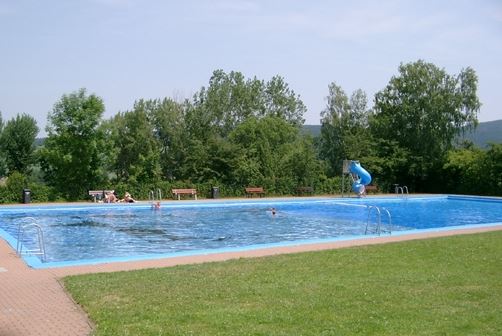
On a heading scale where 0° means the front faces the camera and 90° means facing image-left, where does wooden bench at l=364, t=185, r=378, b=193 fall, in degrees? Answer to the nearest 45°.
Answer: approximately 0°

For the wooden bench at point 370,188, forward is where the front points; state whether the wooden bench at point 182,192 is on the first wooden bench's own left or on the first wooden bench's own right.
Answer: on the first wooden bench's own right

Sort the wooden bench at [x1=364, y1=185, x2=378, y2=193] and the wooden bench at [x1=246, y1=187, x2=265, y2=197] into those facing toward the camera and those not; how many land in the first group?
2

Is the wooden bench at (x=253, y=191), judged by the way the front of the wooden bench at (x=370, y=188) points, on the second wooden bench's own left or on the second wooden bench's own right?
on the second wooden bench's own right

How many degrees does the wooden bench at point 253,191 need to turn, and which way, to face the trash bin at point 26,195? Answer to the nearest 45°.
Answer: approximately 45° to its right

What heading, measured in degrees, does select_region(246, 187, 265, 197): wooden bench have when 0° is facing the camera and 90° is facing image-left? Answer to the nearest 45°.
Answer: approximately 0°

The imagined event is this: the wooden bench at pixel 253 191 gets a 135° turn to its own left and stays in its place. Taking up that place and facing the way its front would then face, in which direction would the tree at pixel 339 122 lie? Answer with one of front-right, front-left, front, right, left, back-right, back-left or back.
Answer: front

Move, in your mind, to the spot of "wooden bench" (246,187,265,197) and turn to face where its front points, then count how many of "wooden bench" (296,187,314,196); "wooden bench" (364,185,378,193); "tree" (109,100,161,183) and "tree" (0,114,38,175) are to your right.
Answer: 2

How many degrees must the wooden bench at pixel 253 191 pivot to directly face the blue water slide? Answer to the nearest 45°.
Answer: approximately 90° to its left
